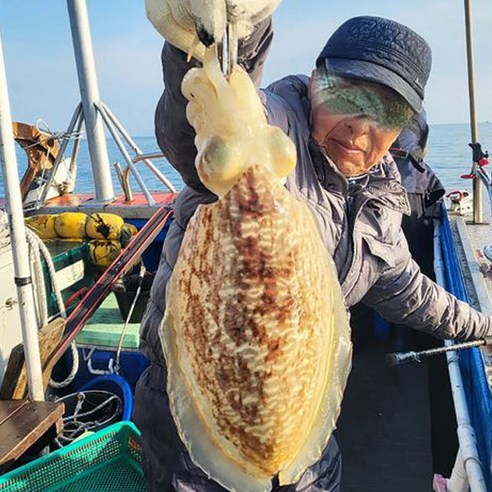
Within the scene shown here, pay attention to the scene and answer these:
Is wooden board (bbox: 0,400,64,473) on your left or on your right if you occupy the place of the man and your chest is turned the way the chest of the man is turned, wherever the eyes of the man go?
on your right

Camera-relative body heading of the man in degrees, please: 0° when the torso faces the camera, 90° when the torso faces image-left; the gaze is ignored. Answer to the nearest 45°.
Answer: approximately 0°

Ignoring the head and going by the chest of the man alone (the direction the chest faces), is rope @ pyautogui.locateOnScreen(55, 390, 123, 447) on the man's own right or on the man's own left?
on the man's own right

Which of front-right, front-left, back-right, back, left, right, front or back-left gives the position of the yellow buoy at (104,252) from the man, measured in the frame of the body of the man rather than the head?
back-right

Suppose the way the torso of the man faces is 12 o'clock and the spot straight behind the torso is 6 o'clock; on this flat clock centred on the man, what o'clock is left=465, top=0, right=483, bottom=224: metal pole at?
The metal pole is roughly at 7 o'clock from the man.

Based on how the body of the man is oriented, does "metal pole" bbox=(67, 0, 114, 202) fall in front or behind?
behind

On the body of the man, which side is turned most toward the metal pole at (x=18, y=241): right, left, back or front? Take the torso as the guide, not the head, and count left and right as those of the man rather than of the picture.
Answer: right

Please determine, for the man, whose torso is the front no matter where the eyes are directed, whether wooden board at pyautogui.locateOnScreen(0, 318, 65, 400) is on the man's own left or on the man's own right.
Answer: on the man's own right
